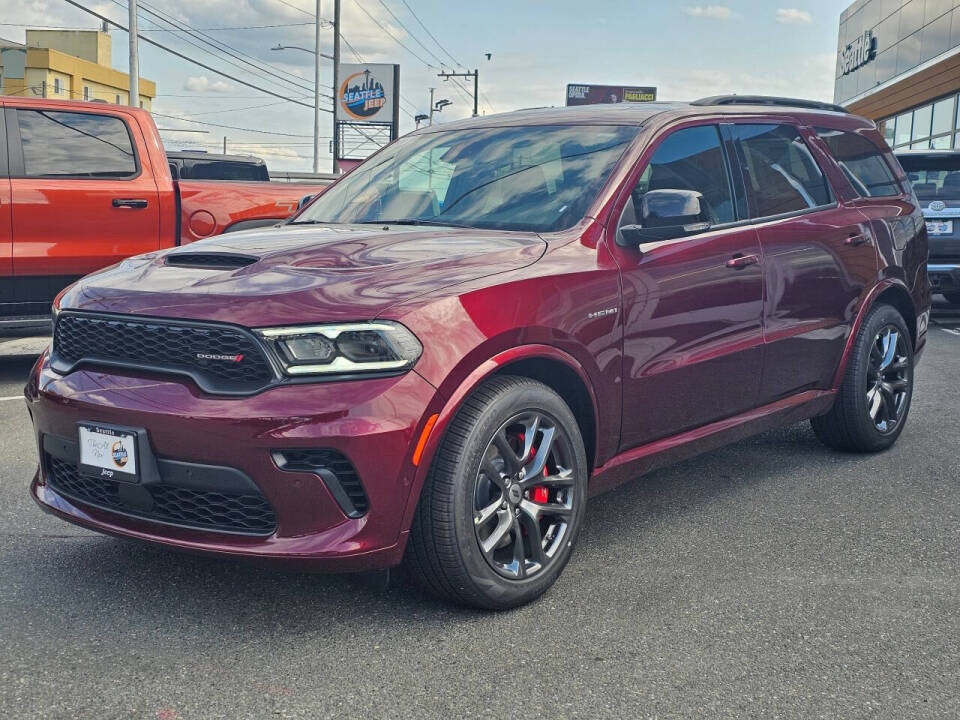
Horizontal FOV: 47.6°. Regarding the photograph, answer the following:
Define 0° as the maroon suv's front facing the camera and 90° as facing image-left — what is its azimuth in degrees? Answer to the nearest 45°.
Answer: approximately 45°

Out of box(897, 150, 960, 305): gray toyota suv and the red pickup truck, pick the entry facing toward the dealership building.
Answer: the gray toyota suv

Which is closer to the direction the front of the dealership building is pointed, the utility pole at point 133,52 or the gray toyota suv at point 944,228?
the utility pole

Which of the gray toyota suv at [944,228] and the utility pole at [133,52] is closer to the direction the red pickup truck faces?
the utility pole

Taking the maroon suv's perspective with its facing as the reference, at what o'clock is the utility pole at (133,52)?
The utility pole is roughly at 4 o'clock from the maroon suv.

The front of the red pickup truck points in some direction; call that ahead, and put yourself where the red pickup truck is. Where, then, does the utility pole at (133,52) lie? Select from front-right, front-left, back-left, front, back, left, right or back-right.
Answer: right

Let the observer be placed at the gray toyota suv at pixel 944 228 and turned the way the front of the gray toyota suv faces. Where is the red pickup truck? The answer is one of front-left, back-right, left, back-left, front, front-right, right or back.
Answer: back-left

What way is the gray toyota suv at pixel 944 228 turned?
away from the camera

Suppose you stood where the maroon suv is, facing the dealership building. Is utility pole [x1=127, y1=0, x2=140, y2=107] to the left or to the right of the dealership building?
left

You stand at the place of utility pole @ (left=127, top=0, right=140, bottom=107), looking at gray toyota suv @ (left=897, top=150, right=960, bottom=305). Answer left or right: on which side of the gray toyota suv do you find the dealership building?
left

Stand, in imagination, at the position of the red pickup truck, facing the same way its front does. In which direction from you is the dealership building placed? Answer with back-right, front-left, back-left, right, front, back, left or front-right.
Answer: back-right

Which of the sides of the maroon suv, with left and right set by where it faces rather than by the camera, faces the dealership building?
back

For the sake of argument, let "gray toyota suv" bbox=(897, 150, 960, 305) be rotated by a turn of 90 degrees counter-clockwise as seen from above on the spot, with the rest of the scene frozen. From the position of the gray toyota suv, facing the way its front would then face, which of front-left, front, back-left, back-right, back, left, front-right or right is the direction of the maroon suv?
left

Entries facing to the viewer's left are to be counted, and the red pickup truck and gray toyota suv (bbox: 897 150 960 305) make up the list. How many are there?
1

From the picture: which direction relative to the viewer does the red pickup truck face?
to the viewer's left

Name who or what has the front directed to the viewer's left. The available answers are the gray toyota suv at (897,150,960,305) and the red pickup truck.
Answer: the red pickup truck

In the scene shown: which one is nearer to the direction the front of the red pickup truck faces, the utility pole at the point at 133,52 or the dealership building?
the utility pole

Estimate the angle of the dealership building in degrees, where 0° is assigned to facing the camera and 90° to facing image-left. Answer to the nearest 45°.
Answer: approximately 45°

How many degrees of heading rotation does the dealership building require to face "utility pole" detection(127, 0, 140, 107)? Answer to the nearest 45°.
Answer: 0° — it already faces it
